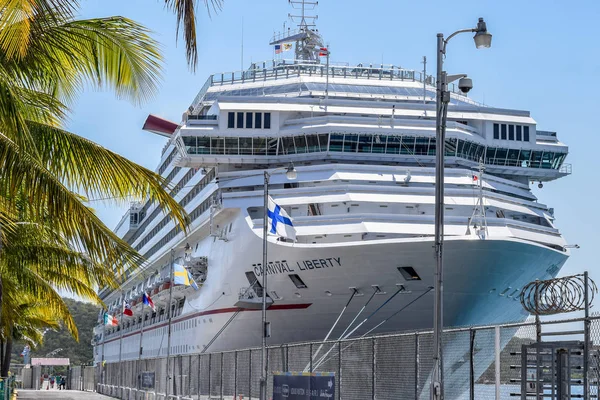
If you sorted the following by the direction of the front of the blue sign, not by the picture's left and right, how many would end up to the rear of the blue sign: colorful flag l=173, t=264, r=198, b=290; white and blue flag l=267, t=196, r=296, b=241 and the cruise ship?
3

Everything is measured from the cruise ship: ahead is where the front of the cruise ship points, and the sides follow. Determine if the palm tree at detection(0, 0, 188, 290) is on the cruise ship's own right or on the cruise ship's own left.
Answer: on the cruise ship's own right

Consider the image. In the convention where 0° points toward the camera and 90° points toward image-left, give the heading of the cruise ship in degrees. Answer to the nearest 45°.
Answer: approximately 315°

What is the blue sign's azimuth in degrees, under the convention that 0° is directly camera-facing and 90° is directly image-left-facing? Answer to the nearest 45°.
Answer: approximately 0°

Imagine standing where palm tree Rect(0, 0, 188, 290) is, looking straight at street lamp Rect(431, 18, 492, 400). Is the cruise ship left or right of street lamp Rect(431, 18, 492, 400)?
left

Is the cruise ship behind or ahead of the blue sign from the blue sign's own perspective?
behind

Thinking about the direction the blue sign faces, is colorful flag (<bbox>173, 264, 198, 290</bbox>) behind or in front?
behind
